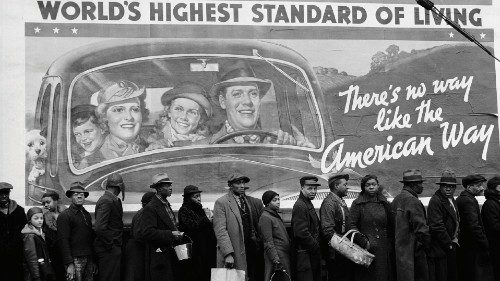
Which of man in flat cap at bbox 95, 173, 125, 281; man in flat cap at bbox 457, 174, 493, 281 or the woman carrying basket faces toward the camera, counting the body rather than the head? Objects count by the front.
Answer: the woman carrying basket

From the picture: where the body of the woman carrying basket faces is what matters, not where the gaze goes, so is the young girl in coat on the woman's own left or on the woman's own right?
on the woman's own right

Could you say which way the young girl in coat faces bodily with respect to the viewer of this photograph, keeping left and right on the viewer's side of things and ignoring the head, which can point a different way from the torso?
facing the viewer and to the right of the viewer

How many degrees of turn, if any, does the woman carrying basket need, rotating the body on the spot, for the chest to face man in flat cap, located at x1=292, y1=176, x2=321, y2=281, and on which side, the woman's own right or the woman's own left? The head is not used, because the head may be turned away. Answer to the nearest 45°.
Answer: approximately 90° to the woman's own right

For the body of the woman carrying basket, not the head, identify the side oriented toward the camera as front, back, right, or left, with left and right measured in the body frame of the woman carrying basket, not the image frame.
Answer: front
